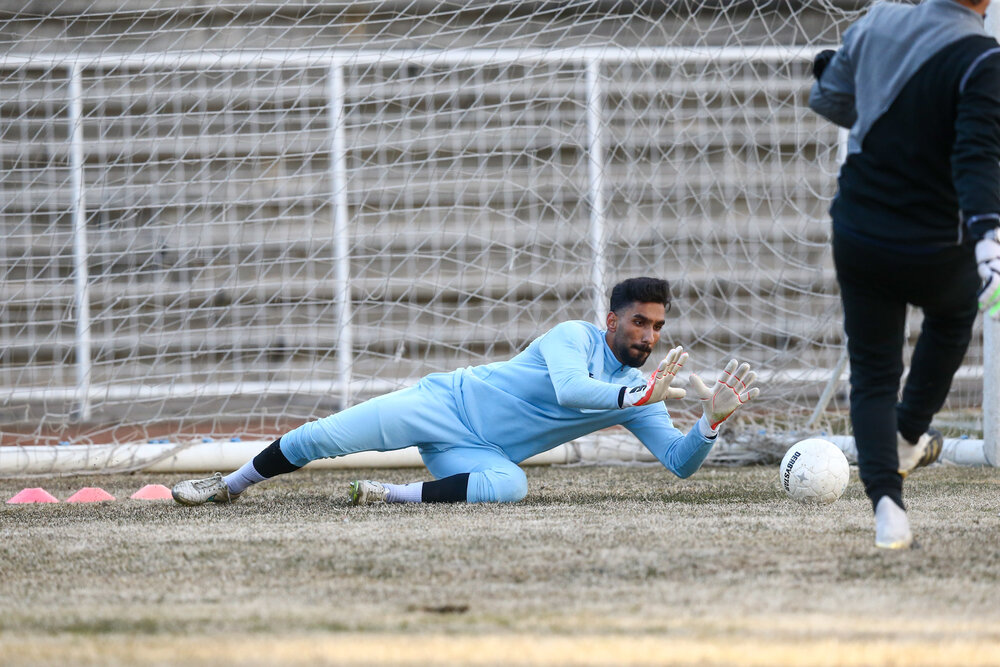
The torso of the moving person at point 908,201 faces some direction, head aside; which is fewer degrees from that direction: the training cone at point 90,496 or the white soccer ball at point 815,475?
the white soccer ball

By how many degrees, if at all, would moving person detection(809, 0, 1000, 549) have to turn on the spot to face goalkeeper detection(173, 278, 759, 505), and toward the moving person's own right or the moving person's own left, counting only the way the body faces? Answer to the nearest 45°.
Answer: approximately 45° to the moving person's own left

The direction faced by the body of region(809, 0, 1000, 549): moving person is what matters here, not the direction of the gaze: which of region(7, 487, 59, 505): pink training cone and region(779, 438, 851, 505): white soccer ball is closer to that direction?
the white soccer ball

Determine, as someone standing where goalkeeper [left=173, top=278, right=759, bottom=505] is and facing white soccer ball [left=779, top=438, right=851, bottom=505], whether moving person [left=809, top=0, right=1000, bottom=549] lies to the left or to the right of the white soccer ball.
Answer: right

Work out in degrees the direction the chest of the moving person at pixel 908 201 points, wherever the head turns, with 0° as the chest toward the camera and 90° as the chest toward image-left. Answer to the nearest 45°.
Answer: approximately 180°

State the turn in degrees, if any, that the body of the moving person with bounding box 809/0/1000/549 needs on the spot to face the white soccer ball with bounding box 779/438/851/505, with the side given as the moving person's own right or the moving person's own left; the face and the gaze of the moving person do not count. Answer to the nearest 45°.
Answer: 0° — they already face it
